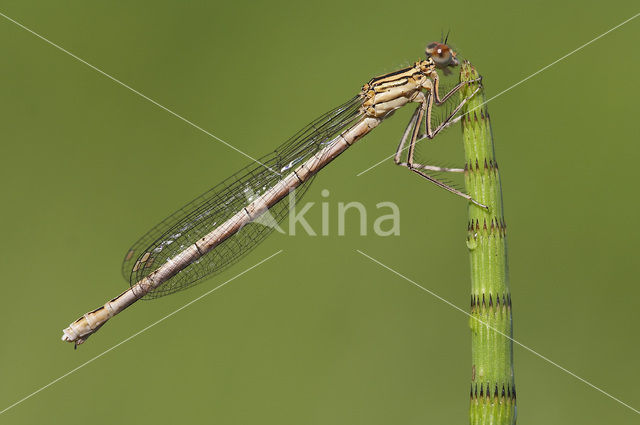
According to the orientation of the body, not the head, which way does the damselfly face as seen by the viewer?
to the viewer's right
